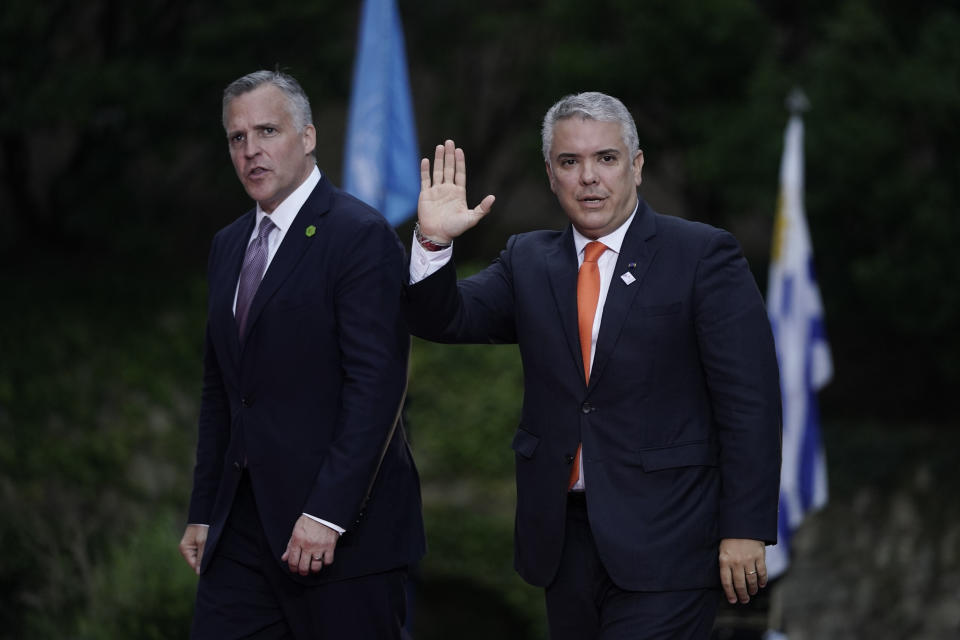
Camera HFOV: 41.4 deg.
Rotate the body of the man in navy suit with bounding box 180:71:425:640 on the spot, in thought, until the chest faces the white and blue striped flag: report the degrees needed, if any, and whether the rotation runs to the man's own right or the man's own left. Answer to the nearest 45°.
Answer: approximately 180°

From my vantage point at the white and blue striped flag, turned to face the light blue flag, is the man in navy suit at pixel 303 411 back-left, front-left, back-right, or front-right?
front-left

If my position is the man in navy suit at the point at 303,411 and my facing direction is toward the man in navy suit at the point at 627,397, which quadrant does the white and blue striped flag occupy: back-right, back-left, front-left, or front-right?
front-left

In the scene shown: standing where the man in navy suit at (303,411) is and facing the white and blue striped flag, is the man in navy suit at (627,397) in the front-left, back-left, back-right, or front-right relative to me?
front-right

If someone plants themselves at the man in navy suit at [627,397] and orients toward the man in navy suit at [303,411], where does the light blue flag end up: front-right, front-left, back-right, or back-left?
front-right

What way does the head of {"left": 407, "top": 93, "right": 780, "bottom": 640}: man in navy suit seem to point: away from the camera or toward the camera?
toward the camera

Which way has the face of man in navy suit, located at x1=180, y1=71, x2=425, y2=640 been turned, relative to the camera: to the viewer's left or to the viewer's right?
to the viewer's left

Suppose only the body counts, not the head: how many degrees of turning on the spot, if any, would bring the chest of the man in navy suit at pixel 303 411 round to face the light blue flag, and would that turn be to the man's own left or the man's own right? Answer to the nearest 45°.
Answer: approximately 135° to the man's own right

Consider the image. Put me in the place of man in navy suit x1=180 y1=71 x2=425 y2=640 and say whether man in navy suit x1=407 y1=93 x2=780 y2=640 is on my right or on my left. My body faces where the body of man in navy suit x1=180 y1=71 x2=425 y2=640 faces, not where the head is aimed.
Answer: on my left
